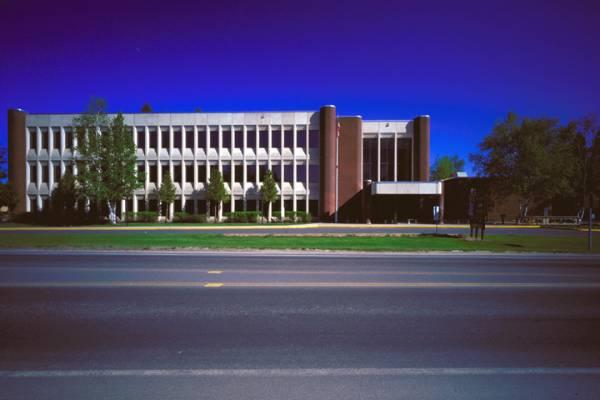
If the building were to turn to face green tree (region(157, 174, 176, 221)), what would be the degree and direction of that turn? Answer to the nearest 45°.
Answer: approximately 90° to its right

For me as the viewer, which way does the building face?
facing the viewer

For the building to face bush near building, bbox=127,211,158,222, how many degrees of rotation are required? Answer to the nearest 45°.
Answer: approximately 90° to its right

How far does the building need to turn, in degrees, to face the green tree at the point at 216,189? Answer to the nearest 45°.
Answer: approximately 45° to its right

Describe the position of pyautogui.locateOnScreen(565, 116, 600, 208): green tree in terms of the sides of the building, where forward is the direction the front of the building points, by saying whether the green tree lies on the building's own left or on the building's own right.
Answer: on the building's own left
